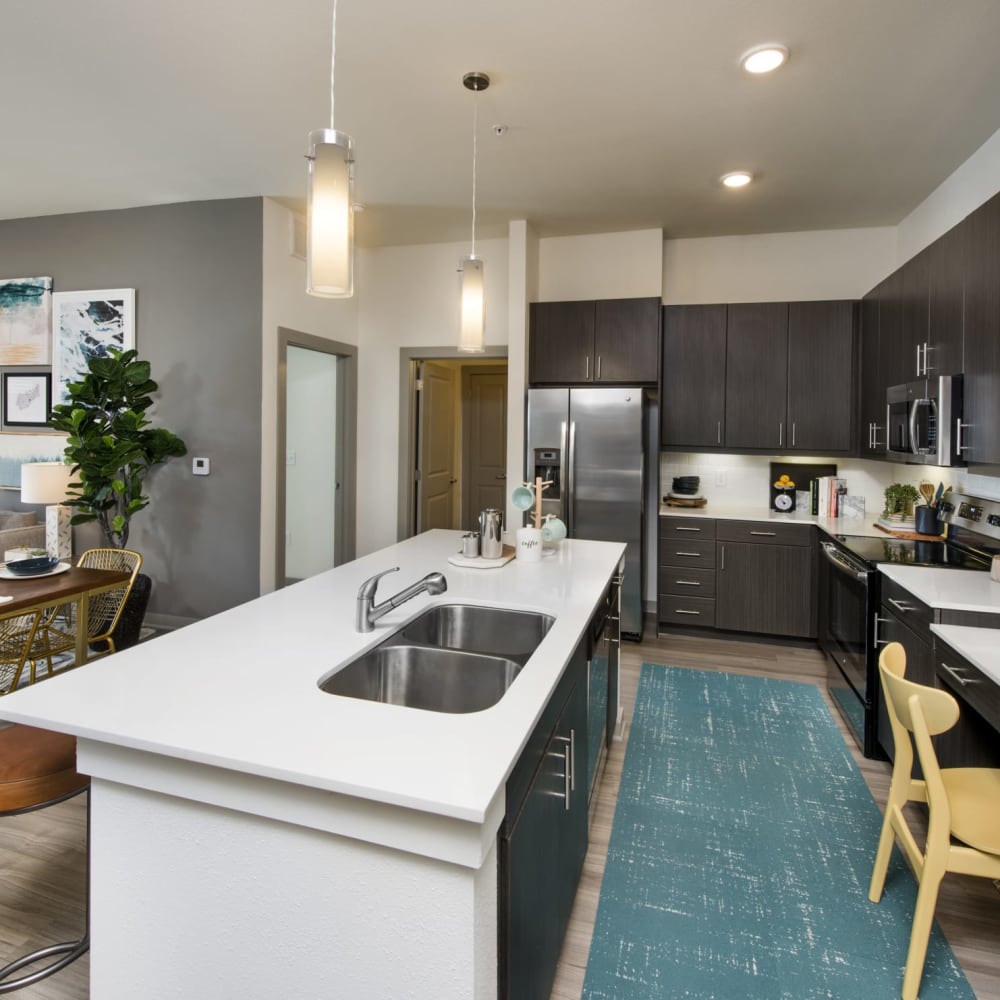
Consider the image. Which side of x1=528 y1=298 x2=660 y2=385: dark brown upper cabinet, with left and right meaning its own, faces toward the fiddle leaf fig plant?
right

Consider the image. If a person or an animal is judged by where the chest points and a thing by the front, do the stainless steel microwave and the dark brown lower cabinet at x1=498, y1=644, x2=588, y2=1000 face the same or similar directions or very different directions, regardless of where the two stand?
very different directions

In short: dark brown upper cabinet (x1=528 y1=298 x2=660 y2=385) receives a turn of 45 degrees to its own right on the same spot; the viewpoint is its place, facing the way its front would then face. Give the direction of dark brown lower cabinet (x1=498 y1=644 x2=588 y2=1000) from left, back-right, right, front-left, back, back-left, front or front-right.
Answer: front-left

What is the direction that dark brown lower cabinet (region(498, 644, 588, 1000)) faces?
to the viewer's right

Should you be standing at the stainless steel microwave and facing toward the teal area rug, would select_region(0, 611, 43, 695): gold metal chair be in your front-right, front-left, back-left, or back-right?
front-right

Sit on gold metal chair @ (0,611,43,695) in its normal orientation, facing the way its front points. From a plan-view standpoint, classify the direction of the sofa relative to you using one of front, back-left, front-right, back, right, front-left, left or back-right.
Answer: front-left

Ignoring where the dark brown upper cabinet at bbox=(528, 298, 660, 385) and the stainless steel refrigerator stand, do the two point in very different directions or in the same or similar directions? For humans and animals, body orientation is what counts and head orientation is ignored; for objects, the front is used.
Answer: same or similar directions

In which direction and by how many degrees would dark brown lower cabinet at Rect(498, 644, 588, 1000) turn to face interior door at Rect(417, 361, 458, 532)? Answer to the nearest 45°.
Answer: approximately 90° to its left

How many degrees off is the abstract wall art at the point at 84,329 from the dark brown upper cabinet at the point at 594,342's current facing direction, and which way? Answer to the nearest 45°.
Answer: approximately 90° to its right

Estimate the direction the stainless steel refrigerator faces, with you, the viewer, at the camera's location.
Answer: facing the viewer

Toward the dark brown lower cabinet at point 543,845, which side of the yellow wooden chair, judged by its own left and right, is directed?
back

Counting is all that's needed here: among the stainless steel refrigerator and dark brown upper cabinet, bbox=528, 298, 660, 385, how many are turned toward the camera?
2

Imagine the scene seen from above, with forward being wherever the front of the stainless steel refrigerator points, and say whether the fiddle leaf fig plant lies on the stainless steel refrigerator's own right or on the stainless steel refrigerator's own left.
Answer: on the stainless steel refrigerator's own right

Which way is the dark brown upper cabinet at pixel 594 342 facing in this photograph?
toward the camera

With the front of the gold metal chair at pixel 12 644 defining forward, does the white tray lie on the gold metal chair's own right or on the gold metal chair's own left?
on the gold metal chair's own right

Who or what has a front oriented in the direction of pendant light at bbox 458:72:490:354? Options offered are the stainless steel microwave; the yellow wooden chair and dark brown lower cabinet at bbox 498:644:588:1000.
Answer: the stainless steel microwave

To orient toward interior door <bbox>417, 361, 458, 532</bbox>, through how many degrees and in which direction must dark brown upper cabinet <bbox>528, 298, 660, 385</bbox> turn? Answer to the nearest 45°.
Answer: approximately 135° to its right
